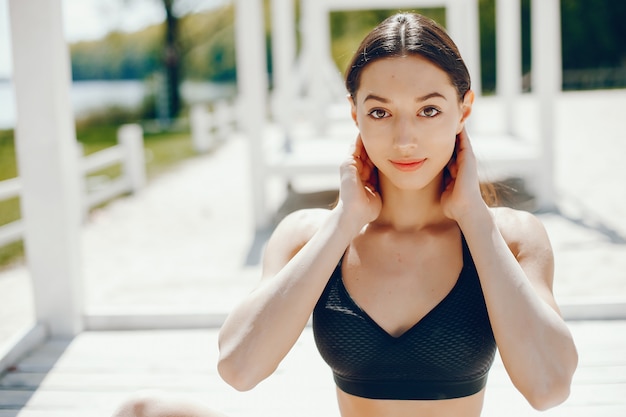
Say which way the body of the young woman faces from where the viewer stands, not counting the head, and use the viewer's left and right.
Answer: facing the viewer

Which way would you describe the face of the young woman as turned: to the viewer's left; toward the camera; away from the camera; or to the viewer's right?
toward the camera
